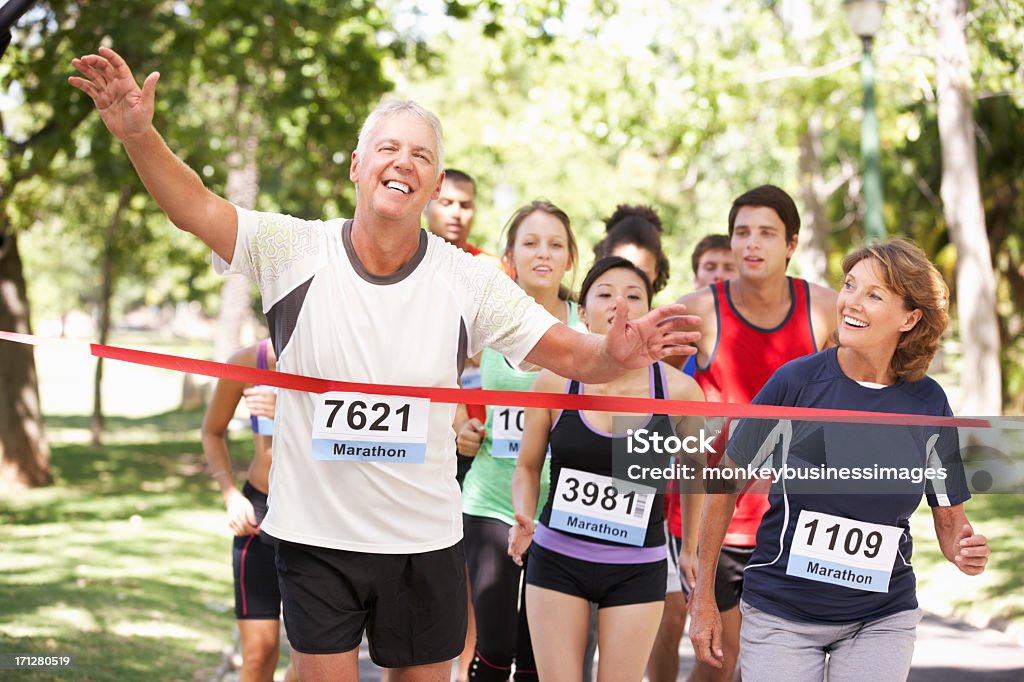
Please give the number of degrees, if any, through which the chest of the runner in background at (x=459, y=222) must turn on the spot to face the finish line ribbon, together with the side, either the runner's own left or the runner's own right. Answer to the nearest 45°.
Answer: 0° — they already face it

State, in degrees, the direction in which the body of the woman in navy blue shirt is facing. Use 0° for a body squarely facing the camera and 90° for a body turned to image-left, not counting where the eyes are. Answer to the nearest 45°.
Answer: approximately 0°

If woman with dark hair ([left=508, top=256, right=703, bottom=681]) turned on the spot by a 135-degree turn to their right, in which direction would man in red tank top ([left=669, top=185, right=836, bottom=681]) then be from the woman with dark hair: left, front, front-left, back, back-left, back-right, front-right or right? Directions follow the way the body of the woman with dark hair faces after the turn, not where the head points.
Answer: right

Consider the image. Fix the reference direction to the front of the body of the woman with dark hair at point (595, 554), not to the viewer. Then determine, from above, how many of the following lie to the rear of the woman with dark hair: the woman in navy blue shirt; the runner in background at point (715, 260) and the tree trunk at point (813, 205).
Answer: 2

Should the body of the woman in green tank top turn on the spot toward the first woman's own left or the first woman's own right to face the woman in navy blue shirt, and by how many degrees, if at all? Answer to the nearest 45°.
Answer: approximately 45° to the first woman's own left

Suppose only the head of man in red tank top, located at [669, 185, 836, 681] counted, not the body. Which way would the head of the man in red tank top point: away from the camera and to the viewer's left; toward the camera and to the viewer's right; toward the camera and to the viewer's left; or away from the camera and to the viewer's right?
toward the camera and to the viewer's left

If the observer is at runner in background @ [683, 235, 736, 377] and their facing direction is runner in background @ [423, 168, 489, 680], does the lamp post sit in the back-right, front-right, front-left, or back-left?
back-right

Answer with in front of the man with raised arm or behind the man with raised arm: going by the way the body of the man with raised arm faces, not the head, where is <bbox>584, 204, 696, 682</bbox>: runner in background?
behind

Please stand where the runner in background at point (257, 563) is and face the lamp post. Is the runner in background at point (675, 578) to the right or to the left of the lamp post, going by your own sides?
right
